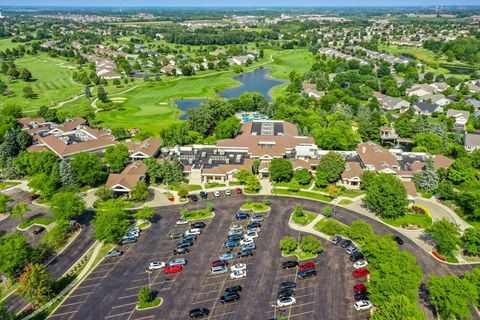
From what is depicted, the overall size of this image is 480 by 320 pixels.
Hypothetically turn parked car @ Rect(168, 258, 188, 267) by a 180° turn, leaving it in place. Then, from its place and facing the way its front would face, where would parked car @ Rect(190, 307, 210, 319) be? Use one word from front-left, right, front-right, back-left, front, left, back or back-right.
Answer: right

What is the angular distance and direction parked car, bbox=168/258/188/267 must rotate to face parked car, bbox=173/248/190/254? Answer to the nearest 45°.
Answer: approximately 90° to its right

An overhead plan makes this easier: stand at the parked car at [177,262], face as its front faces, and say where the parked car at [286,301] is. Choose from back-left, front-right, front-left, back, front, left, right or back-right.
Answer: back-left

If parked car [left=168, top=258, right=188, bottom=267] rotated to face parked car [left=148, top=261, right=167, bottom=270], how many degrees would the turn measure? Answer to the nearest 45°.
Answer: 0° — it already faces it

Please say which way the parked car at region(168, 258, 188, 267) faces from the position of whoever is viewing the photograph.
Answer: facing to the left of the viewer

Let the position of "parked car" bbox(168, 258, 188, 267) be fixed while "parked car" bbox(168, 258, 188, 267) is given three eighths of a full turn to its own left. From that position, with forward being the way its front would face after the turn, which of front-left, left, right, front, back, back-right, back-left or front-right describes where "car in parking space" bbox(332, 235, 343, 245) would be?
front-left

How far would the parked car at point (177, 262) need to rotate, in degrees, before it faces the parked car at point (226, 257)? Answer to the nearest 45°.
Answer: approximately 180°

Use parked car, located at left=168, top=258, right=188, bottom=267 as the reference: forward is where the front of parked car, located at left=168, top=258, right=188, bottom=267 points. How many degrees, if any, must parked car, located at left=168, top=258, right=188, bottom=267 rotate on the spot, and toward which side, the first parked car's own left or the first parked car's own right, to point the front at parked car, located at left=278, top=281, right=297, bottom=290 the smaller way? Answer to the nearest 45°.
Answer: approximately 135° to the first parked car's own left

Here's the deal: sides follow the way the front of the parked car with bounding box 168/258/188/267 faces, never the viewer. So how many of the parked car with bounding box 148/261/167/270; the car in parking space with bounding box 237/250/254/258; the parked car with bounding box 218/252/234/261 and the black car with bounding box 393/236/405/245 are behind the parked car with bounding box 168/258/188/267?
3

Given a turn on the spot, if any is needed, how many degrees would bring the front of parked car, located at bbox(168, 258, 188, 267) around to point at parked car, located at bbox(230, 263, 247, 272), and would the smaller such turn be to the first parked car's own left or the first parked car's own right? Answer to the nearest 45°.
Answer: approximately 180°
